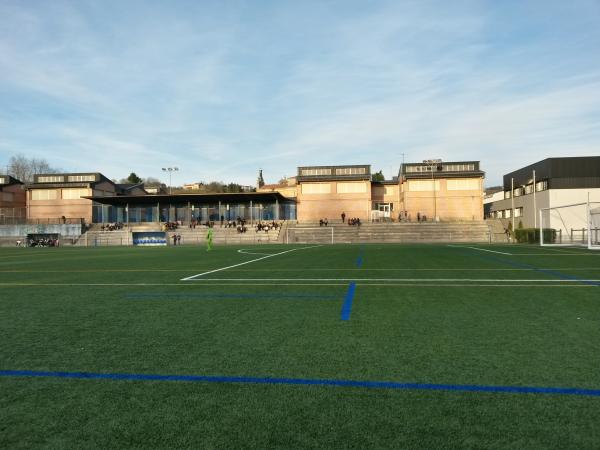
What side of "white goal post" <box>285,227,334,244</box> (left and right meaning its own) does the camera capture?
front

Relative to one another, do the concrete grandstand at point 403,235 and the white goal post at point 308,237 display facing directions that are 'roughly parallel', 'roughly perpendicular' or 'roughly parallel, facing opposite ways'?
roughly parallel

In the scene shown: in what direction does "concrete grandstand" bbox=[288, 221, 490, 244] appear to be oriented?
toward the camera
